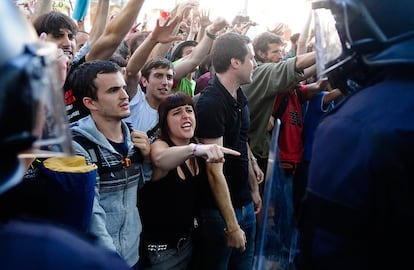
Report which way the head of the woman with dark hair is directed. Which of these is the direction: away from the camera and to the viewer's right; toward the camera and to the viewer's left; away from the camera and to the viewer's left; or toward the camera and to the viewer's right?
toward the camera and to the viewer's right

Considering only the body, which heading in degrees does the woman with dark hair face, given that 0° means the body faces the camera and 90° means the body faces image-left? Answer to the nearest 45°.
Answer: approximately 315°
